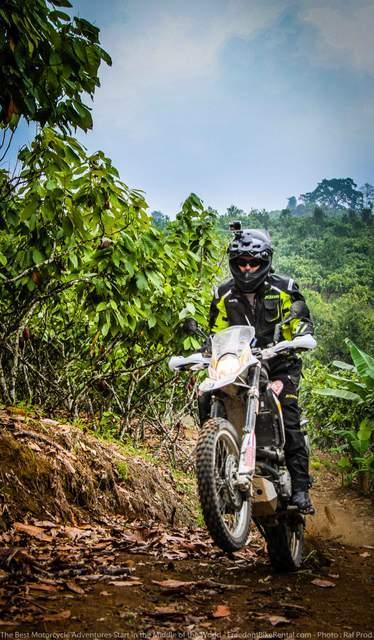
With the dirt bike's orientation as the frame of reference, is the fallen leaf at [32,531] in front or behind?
in front

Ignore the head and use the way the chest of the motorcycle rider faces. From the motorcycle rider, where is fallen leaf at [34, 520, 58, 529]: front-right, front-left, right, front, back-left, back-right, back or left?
right

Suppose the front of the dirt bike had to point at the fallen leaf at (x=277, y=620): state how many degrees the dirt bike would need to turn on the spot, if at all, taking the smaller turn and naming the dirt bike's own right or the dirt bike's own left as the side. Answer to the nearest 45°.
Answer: approximately 45° to the dirt bike's own left

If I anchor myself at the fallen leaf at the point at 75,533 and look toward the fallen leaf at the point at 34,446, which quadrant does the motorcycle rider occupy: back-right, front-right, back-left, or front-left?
back-right

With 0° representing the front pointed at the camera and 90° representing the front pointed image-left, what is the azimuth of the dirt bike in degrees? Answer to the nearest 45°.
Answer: approximately 45°

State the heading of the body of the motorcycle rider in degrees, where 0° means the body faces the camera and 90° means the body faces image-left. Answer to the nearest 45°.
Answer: approximately 0°
